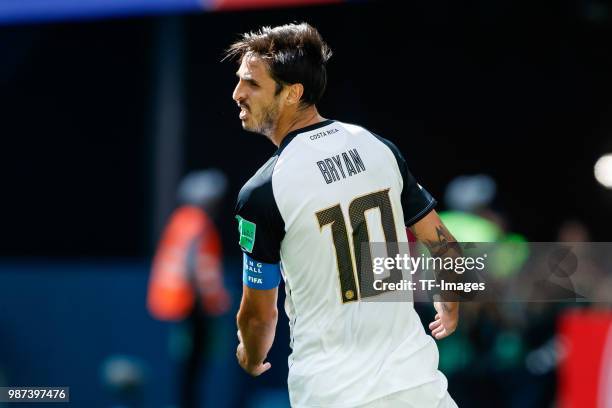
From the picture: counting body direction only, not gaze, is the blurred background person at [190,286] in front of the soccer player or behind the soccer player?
in front

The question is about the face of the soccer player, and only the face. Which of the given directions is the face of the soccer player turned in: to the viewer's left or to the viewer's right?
to the viewer's left

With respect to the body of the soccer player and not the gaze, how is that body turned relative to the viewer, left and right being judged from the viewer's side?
facing away from the viewer and to the left of the viewer
